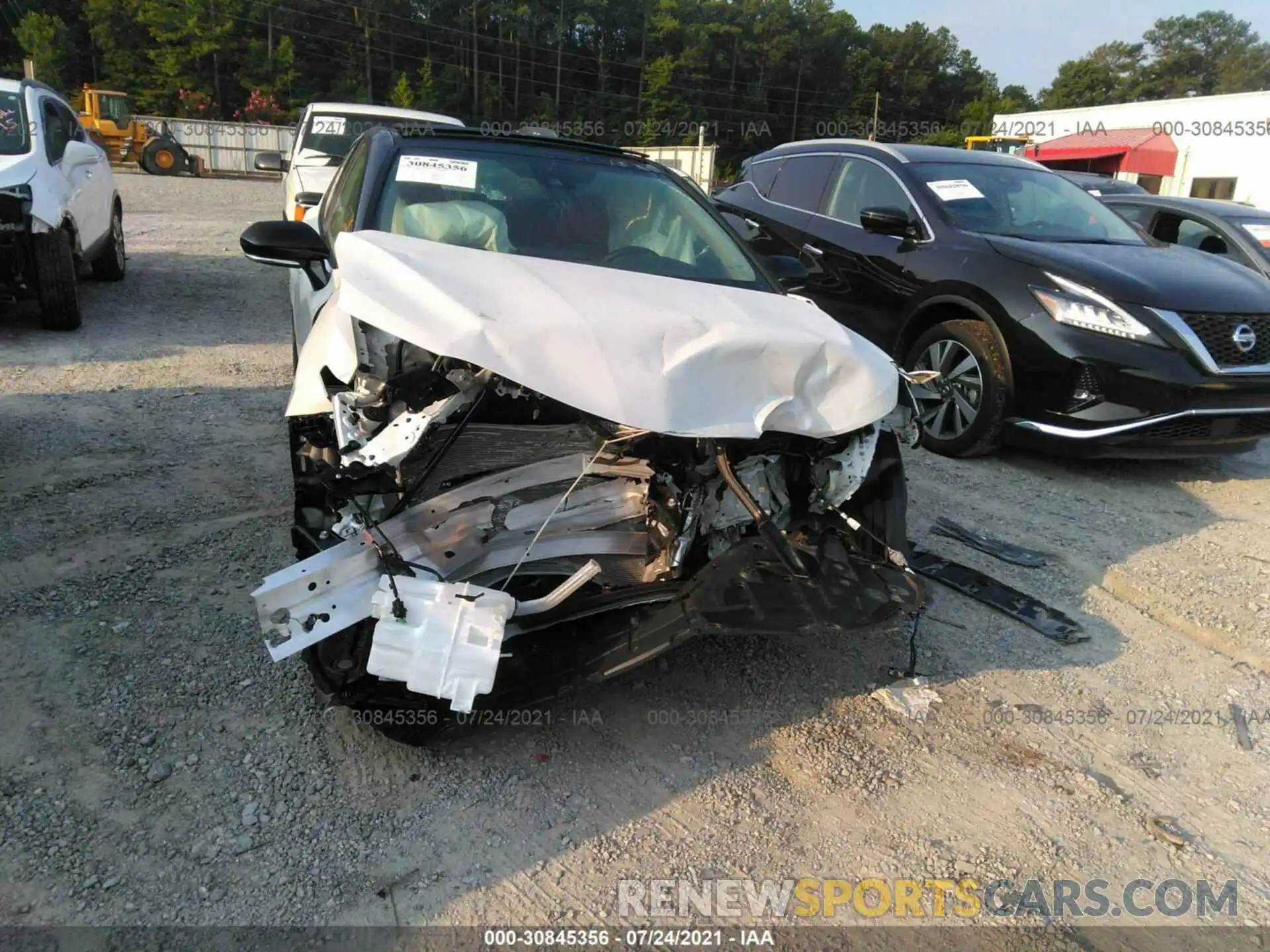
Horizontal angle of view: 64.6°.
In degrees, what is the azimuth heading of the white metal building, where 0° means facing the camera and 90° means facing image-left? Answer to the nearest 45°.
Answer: approximately 45°

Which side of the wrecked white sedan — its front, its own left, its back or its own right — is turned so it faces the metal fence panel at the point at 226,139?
back

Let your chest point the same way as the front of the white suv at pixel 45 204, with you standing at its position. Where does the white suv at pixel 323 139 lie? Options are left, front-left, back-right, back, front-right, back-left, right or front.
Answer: back

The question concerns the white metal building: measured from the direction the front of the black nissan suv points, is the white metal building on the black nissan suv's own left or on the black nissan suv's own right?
on the black nissan suv's own left

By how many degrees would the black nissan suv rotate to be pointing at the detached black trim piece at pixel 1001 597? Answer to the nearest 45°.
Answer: approximately 45° to its right

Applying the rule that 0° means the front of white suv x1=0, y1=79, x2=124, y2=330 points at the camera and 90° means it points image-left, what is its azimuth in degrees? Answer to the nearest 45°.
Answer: approximately 45°
